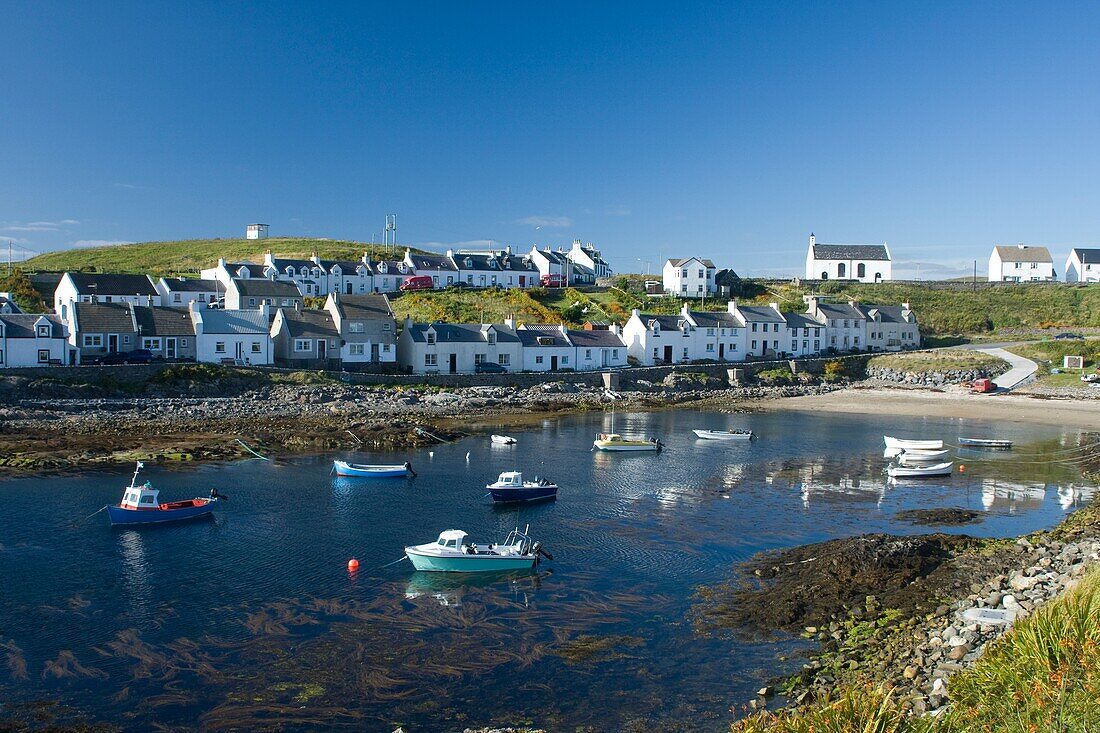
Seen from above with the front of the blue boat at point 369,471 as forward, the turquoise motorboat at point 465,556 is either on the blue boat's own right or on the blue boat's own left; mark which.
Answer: on the blue boat's own left

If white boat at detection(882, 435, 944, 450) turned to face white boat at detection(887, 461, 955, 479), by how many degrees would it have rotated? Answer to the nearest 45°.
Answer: approximately 90° to its left

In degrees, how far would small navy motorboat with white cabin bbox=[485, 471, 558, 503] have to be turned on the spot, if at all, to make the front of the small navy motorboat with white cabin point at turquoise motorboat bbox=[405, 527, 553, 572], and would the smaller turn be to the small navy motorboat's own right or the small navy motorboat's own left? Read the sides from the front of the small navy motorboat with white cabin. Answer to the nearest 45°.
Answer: approximately 90° to the small navy motorboat's own left

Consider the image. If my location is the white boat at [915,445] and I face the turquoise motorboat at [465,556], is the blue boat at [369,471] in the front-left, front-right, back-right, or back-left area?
front-right

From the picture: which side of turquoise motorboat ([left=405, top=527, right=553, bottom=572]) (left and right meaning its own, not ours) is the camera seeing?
left

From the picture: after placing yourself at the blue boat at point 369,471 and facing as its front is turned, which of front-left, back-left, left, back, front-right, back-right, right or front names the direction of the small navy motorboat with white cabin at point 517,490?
back-left

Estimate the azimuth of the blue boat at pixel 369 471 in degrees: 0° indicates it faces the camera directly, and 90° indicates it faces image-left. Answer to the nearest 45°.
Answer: approximately 90°

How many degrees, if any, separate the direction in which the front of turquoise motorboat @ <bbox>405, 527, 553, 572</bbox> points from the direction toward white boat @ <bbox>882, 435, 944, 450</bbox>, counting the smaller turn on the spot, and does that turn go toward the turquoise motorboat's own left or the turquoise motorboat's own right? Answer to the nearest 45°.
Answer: approximately 135° to the turquoise motorboat's own right

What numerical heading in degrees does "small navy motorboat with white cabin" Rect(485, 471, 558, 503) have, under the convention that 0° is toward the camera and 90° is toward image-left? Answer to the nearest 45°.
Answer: approximately 90°

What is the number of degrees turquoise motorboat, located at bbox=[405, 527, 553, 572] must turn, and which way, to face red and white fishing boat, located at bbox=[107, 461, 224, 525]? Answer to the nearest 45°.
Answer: approximately 45° to its right

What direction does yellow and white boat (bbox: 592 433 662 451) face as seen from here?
to the viewer's left

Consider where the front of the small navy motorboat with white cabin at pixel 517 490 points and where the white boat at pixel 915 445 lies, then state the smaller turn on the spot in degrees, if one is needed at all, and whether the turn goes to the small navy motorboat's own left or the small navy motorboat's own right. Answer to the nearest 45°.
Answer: approximately 135° to the small navy motorboat's own right

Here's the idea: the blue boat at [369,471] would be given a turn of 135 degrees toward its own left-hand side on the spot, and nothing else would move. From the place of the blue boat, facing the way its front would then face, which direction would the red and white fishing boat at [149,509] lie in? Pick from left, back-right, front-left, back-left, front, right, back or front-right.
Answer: right

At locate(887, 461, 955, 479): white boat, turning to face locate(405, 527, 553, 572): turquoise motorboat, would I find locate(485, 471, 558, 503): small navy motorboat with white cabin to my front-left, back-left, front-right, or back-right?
front-right

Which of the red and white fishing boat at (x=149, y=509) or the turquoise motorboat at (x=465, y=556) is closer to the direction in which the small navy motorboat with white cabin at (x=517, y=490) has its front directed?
the red and white fishing boat

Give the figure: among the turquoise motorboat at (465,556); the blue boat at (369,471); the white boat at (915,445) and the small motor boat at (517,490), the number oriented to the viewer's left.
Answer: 4
